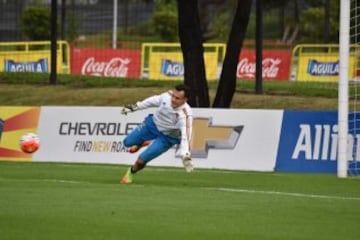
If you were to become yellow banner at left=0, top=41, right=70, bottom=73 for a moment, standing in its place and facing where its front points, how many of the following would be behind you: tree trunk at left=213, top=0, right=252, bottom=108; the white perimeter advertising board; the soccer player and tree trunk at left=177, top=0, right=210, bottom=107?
0

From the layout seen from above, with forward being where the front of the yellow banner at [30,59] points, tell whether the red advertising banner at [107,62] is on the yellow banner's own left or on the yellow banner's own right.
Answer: on the yellow banner's own left

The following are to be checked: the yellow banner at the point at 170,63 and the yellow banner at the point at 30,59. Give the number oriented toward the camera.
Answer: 2

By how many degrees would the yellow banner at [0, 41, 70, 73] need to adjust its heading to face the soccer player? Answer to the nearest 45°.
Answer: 0° — it already faces them

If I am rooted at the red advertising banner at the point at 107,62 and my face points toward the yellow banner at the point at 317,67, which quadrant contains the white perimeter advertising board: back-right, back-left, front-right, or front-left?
front-right

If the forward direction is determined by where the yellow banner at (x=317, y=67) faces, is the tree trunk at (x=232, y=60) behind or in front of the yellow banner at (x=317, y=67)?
in front

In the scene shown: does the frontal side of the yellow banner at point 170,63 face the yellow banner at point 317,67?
no

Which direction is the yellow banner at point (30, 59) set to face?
toward the camera

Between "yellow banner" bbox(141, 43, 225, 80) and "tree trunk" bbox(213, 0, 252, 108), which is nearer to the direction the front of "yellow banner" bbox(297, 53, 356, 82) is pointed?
the tree trunk

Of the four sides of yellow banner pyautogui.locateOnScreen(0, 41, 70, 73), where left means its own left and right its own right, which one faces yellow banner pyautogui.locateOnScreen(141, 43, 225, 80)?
left

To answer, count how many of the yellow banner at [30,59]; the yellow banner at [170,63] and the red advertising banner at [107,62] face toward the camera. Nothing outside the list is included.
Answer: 3

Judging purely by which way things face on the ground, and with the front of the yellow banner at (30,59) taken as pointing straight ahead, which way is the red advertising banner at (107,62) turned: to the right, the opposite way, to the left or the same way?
the same way

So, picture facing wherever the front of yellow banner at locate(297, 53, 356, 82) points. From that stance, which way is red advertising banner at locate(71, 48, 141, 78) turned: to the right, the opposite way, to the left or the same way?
the same way

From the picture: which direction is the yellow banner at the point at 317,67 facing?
toward the camera

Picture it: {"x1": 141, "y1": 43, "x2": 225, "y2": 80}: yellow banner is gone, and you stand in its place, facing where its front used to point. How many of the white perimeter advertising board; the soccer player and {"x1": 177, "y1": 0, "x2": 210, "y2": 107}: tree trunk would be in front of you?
3

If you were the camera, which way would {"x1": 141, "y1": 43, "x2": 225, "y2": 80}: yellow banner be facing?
facing the viewer

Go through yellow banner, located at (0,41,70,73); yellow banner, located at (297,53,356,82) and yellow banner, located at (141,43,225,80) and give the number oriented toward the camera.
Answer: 3
